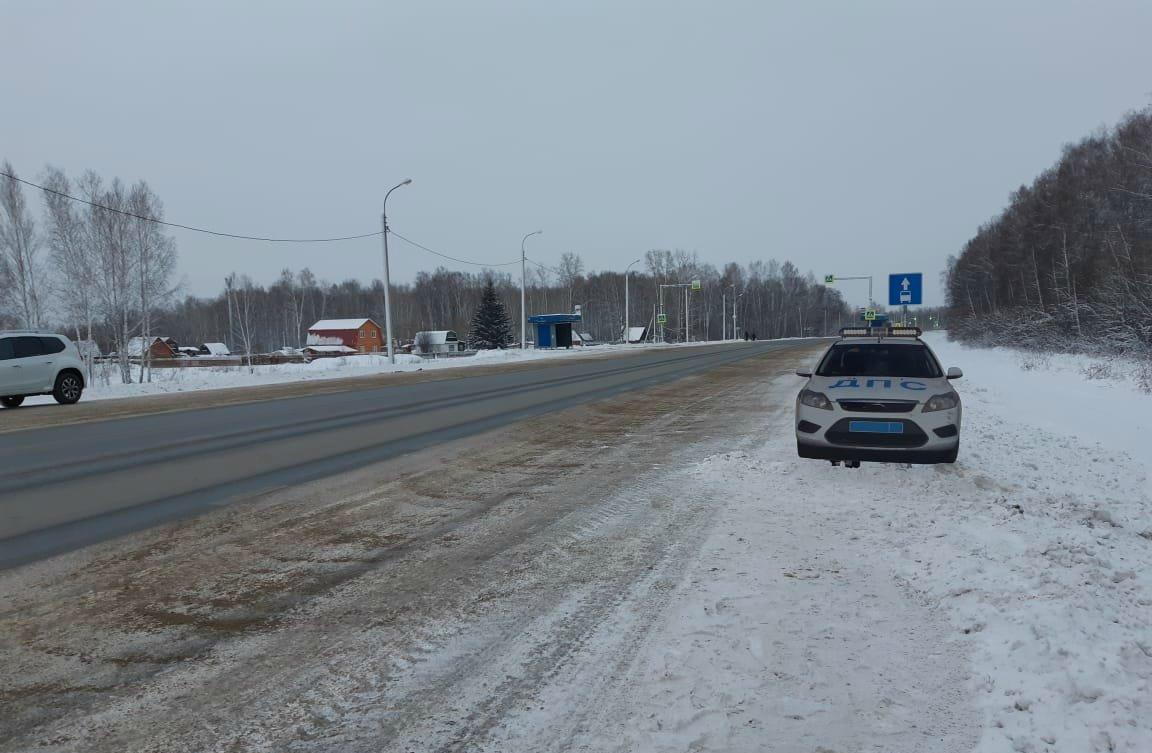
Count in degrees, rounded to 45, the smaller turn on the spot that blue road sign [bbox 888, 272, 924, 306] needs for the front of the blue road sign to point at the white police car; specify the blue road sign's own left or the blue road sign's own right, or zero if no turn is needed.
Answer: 0° — it already faces it

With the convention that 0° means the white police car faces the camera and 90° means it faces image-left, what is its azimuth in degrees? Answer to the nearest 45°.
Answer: approximately 0°

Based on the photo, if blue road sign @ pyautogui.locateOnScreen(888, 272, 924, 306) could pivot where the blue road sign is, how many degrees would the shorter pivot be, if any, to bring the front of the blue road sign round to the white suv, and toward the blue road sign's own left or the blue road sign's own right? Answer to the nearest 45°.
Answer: approximately 45° to the blue road sign's own right

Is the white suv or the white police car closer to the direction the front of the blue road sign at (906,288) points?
the white police car

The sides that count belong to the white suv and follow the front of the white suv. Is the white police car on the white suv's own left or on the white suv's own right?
on the white suv's own left

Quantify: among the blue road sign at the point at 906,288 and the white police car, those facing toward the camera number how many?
2

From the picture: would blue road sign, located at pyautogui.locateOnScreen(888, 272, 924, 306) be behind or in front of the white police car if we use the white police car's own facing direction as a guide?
behind

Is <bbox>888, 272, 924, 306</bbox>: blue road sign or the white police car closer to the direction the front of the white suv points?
the white police car

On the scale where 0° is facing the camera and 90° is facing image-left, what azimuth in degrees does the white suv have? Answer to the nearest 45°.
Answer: approximately 45°
